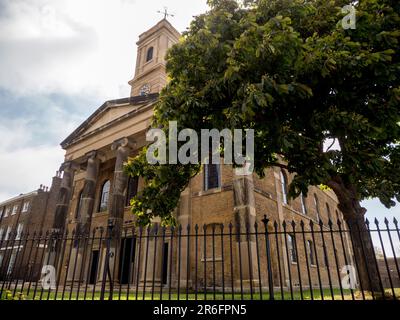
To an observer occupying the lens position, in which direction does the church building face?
facing the viewer and to the left of the viewer

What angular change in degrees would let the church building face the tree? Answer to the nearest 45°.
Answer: approximately 45° to its left
